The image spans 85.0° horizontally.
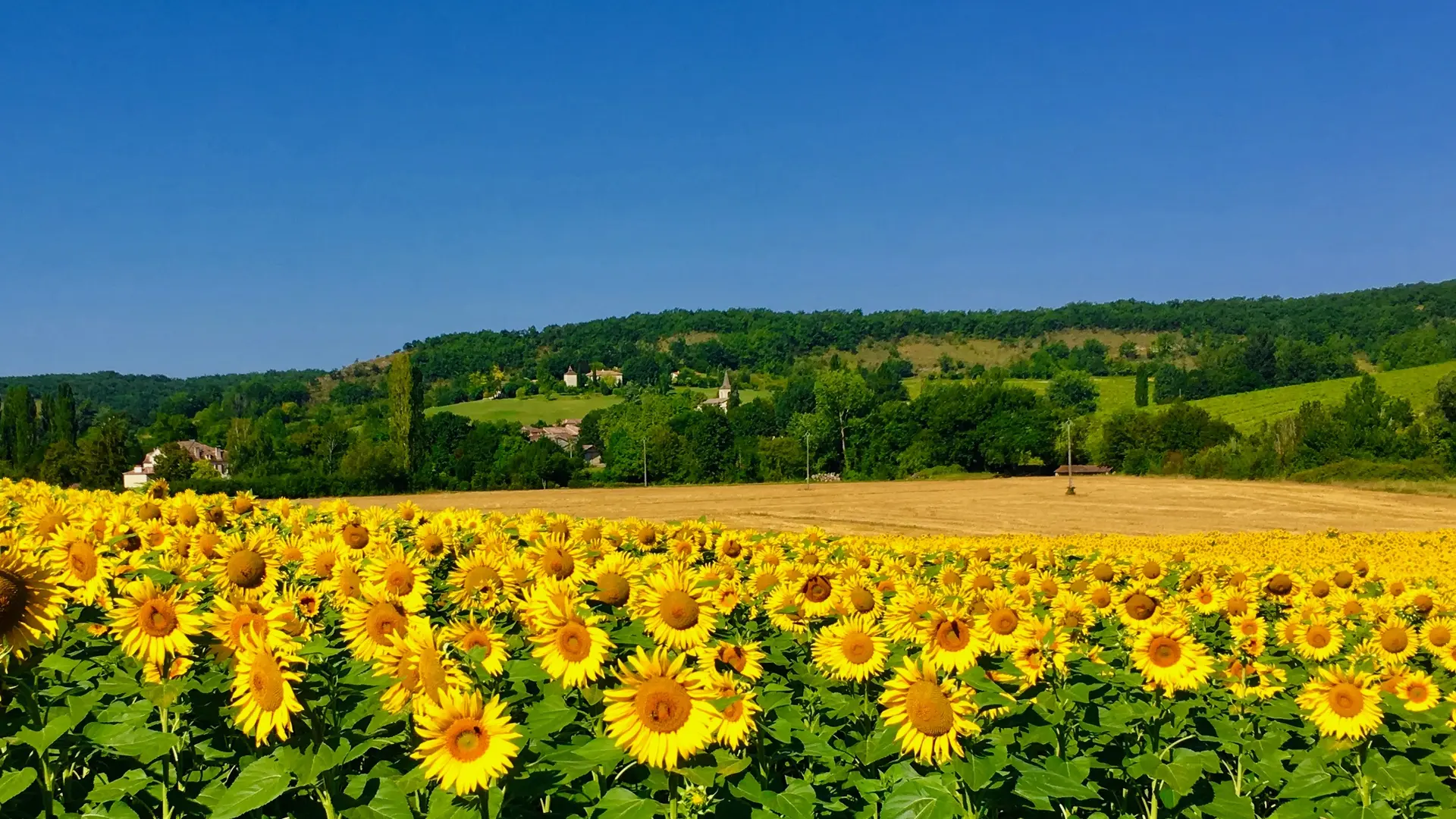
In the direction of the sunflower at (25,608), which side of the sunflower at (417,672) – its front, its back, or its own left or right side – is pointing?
right

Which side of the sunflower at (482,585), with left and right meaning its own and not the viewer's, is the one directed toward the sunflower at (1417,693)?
left

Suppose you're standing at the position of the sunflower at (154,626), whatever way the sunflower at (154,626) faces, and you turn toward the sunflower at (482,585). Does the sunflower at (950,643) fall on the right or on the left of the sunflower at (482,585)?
right

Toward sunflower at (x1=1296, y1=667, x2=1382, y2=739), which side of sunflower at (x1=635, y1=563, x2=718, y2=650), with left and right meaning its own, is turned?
left

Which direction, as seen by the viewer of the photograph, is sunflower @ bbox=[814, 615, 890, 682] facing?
facing the viewer

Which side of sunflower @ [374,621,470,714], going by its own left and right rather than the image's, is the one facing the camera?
front

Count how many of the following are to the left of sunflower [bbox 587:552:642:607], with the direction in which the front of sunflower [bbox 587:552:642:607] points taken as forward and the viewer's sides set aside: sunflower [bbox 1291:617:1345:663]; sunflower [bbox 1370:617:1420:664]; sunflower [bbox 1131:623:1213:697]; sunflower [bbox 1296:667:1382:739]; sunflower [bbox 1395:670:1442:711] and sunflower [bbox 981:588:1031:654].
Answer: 6

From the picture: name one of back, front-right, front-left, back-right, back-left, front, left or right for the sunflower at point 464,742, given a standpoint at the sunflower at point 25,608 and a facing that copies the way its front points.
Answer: front-left

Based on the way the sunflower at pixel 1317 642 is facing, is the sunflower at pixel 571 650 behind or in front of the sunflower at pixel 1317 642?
in front

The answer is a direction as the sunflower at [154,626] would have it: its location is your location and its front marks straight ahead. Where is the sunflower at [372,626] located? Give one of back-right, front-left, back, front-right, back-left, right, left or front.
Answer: left

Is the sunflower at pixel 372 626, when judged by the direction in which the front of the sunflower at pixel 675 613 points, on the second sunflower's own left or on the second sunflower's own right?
on the second sunflower's own right

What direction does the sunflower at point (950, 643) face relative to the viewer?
toward the camera

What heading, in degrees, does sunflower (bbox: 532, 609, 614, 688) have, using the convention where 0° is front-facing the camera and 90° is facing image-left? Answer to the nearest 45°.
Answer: approximately 0°

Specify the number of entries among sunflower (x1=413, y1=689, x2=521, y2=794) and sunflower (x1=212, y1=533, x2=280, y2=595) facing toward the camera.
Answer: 2

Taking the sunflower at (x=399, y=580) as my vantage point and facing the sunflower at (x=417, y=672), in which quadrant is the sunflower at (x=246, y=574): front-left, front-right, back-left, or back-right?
back-right

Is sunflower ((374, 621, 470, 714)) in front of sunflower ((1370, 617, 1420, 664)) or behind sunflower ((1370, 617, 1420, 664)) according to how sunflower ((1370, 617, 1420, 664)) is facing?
in front

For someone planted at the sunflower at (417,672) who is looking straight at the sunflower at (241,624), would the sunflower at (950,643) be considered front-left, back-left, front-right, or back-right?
back-right
